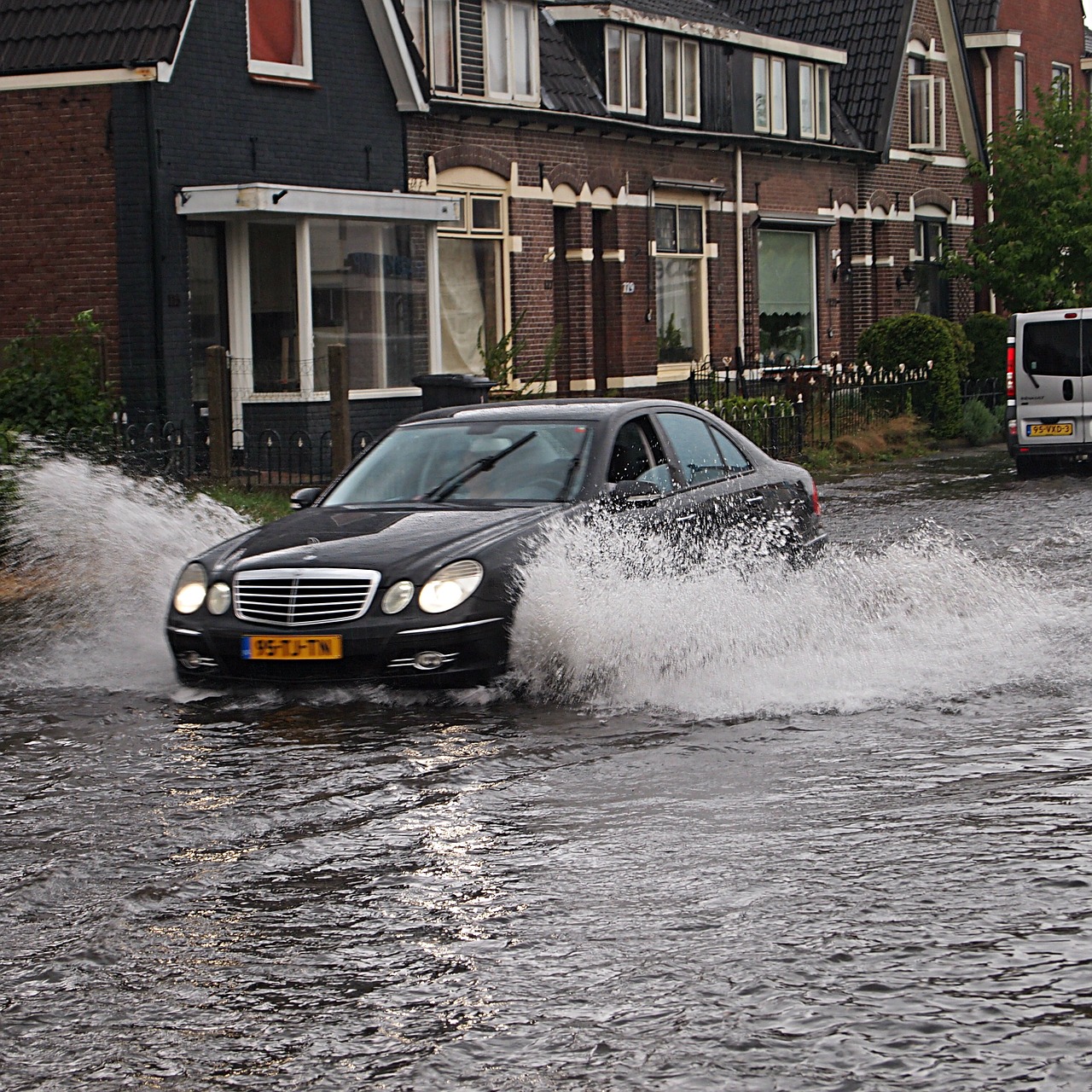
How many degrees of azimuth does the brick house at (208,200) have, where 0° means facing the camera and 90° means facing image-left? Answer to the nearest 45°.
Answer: approximately 315°

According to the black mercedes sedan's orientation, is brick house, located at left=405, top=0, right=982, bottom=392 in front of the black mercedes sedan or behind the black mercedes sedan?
behind

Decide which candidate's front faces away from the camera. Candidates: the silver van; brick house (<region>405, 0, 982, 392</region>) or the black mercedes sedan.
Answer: the silver van

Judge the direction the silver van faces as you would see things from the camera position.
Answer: facing away from the viewer

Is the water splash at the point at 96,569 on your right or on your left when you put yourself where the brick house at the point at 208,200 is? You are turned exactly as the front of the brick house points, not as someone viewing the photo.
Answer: on your right

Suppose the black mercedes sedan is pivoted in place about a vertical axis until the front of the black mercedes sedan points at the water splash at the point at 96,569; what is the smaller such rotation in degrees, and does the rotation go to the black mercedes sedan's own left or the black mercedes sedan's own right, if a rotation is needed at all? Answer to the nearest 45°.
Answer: approximately 90° to the black mercedes sedan's own right

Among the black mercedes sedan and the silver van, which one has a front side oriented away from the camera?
the silver van
